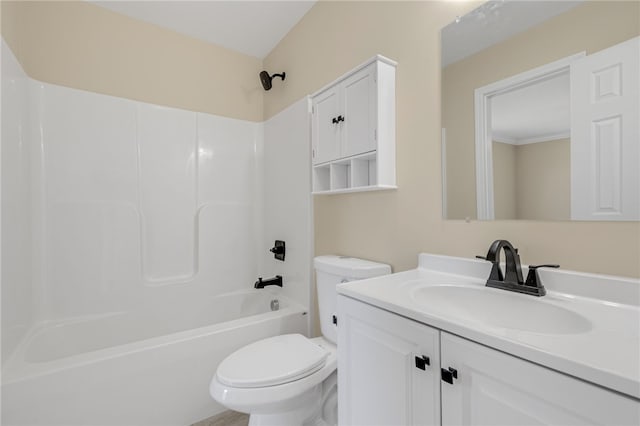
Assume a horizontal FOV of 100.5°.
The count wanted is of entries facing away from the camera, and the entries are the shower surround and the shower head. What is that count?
0

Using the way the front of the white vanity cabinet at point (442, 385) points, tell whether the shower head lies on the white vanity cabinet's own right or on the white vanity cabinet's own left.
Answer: on the white vanity cabinet's own right

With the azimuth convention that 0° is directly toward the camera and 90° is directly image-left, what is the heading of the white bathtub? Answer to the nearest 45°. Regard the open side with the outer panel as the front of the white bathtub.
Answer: approximately 315°

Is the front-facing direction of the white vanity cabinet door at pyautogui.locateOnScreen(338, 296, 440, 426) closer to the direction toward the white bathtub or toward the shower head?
the white bathtub

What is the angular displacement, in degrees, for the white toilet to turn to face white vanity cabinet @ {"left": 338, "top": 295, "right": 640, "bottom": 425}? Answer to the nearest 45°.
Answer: approximately 90° to its left

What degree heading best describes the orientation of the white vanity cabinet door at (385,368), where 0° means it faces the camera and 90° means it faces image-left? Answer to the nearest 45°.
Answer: approximately 45°

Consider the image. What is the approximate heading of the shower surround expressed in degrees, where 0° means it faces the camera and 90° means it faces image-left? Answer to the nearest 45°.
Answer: approximately 315°

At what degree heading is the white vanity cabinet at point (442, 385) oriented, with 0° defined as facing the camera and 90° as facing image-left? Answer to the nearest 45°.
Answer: approximately 45°

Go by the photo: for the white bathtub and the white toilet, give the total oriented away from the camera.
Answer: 0

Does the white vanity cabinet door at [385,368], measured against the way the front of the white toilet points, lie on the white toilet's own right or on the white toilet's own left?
on the white toilet's own left

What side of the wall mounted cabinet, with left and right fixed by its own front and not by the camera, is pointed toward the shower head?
right
